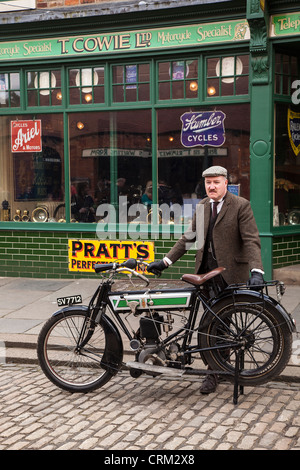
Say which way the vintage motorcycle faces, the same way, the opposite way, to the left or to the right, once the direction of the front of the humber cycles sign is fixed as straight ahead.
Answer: to the right

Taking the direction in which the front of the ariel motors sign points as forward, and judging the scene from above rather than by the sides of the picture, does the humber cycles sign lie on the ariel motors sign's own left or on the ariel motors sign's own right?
on the ariel motors sign's own left

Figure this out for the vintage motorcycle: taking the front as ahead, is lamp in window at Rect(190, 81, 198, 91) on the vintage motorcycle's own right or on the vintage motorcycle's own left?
on the vintage motorcycle's own right

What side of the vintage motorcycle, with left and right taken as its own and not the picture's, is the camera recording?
left

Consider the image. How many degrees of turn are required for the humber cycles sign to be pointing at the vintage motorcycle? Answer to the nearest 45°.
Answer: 0° — it already faces it

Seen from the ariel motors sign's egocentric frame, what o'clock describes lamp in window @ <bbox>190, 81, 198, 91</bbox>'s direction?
The lamp in window is roughly at 10 o'clock from the ariel motors sign.

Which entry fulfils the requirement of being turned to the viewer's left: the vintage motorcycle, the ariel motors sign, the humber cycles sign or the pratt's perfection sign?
the vintage motorcycle
